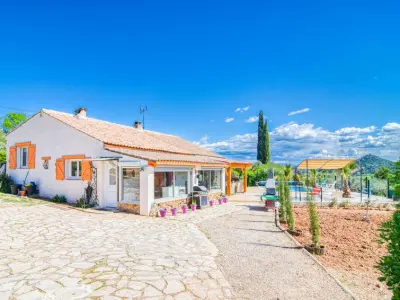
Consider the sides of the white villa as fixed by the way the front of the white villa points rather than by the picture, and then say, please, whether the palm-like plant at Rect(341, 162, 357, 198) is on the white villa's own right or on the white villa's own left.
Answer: on the white villa's own left

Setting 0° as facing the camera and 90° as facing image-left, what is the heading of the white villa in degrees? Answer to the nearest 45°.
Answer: approximately 315°

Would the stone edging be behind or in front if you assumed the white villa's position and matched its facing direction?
in front

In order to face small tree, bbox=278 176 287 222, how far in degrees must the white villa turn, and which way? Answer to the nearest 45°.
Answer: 0° — it already faces it

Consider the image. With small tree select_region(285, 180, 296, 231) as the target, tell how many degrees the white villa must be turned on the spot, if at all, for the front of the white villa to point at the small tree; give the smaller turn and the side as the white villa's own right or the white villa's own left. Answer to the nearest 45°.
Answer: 0° — it already faces it

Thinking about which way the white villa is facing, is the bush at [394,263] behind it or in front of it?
in front
